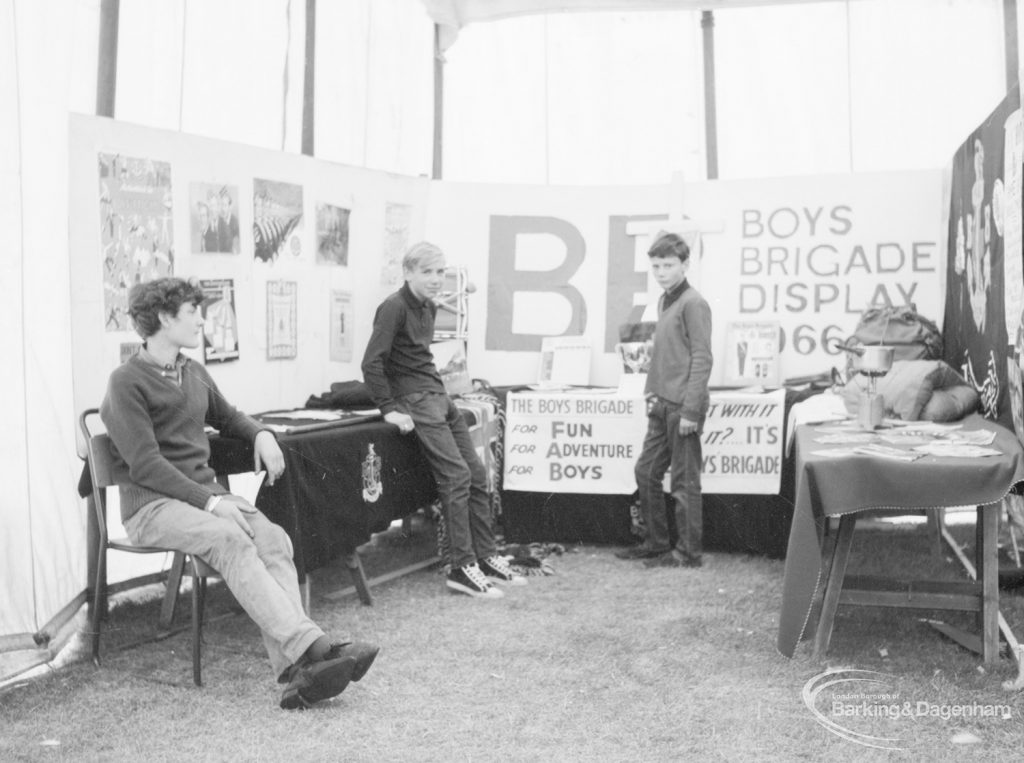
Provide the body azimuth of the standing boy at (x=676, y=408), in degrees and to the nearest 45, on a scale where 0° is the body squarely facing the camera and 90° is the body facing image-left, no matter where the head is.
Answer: approximately 45°

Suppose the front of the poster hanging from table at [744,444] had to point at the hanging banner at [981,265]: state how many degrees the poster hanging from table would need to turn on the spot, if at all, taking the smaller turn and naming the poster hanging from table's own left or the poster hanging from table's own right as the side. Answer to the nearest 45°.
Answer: approximately 45° to the poster hanging from table's own left

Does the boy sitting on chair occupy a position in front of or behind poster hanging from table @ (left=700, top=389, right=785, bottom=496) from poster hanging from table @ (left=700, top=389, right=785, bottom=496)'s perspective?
in front

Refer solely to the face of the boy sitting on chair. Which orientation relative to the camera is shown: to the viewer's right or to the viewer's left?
to the viewer's right

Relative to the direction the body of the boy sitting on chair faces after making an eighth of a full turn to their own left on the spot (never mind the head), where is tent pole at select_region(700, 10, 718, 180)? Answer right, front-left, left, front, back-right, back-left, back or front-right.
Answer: front-left

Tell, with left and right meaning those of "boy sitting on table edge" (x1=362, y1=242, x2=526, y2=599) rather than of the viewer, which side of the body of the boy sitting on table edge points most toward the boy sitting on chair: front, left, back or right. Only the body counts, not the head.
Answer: right

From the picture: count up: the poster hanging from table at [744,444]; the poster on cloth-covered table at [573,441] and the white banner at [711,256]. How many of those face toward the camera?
3

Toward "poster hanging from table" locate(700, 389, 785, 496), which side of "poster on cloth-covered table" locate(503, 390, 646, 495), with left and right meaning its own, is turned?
left
